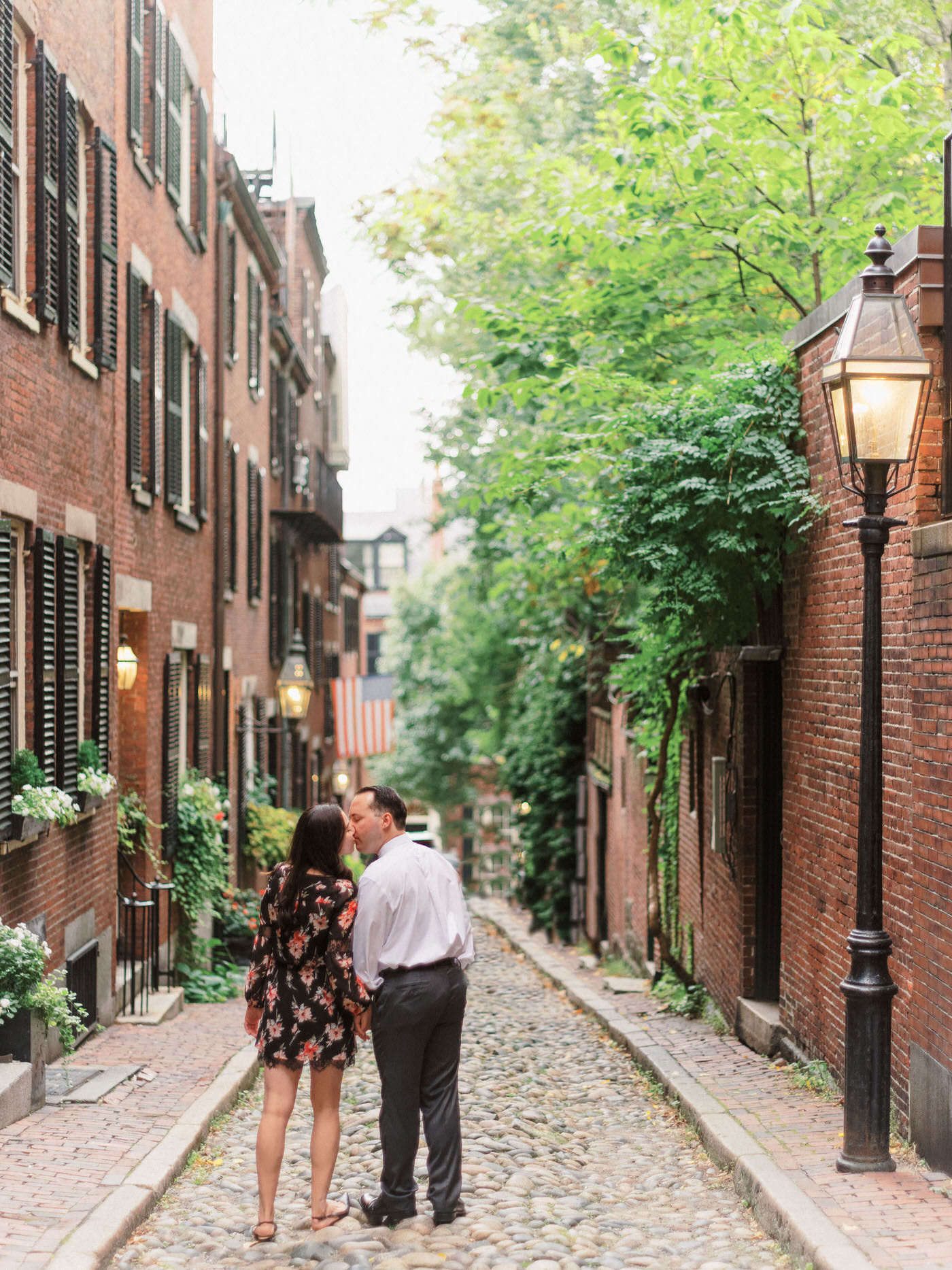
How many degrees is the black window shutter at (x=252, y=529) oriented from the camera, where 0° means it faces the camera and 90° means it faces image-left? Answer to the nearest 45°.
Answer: approximately 270°

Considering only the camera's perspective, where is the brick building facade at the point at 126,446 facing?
facing to the right of the viewer

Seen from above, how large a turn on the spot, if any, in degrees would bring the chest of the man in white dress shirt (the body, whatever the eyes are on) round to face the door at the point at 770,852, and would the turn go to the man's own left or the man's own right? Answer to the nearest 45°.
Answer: approximately 90° to the man's own right

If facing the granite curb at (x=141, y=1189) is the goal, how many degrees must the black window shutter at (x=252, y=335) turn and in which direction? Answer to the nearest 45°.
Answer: approximately 90° to its right

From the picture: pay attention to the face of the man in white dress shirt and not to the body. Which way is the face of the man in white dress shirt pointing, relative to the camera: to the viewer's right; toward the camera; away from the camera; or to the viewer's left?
to the viewer's left

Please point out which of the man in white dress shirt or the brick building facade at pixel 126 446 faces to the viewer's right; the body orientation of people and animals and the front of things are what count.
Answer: the brick building facade

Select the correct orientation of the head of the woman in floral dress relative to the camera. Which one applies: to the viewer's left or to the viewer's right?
to the viewer's right

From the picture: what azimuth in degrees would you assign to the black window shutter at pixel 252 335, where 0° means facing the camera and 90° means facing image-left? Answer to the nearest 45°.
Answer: approximately 270°

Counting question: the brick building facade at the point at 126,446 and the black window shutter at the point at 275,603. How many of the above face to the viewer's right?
2
